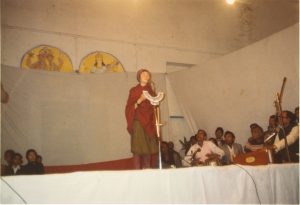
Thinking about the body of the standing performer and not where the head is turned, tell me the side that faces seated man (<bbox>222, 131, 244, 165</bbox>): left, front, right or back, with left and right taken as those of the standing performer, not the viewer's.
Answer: left

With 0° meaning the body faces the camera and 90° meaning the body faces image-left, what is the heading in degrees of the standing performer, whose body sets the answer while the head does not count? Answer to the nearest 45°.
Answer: approximately 315°

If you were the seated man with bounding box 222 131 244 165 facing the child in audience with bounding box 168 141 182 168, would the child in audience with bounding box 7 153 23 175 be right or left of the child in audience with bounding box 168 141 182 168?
left

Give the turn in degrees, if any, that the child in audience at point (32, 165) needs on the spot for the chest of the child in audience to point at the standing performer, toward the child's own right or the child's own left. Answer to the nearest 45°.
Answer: approximately 45° to the child's own left

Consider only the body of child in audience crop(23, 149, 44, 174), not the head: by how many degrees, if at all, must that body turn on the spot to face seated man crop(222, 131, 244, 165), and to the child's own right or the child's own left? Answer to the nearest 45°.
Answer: approximately 90° to the child's own left

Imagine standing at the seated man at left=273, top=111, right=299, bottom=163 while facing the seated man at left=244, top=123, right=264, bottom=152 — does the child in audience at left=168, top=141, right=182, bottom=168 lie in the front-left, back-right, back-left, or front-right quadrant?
front-left

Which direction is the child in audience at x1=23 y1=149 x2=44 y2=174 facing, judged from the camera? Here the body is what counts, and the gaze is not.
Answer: toward the camera

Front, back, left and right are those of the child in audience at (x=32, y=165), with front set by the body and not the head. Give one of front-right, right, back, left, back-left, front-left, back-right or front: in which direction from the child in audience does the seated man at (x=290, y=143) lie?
front-left

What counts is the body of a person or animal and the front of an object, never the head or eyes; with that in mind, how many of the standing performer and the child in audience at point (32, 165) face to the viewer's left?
0
